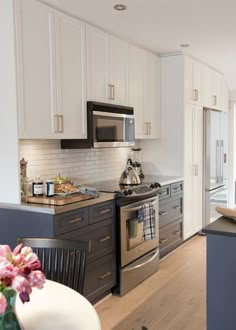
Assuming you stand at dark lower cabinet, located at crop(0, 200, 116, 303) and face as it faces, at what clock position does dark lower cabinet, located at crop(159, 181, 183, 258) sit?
dark lower cabinet, located at crop(159, 181, 183, 258) is roughly at 9 o'clock from dark lower cabinet, located at crop(0, 200, 116, 303).

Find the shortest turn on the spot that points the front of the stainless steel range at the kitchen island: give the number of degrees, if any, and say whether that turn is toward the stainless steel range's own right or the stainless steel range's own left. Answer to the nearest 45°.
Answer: approximately 45° to the stainless steel range's own right

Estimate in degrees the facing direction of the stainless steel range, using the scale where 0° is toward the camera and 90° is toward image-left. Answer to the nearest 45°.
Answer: approximately 315°

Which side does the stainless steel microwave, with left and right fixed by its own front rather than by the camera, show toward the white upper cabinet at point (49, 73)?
right

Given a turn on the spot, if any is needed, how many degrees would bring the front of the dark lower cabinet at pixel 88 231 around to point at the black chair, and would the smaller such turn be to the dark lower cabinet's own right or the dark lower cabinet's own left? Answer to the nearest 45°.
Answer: approximately 45° to the dark lower cabinet's own right

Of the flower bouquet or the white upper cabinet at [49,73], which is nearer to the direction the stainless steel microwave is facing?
the flower bouquet

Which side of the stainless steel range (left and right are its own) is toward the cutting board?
right

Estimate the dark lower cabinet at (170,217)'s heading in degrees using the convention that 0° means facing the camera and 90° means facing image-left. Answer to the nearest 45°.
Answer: approximately 315°

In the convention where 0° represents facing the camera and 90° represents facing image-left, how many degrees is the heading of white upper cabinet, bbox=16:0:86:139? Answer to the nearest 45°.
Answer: approximately 315°

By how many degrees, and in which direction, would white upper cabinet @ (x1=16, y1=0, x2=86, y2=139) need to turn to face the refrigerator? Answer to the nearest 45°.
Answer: approximately 90° to its left

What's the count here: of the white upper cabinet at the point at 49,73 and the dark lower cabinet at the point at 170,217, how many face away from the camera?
0
